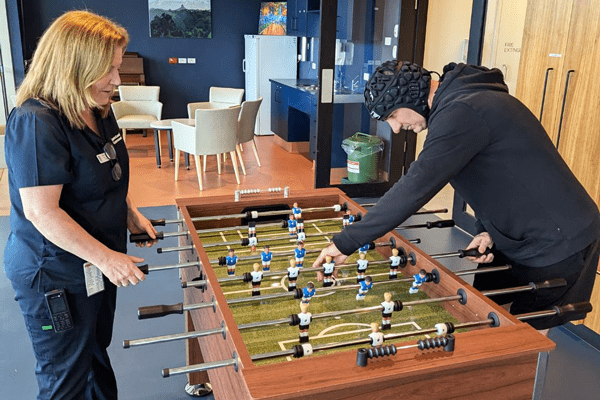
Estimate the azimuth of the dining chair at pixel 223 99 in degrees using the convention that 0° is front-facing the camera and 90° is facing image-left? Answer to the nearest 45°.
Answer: approximately 45°

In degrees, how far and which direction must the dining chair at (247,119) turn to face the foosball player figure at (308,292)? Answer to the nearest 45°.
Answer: approximately 135° to its left

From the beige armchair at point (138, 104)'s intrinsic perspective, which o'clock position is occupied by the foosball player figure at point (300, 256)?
The foosball player figure is roughly at 12 o'clock from the beige armchair.

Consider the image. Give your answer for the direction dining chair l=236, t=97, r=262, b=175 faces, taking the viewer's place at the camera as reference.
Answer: facing away from the viewer and to the left of the viewer

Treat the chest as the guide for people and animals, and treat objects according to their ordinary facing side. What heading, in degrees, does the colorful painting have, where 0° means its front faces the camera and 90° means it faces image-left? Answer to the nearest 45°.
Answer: approximately 0°

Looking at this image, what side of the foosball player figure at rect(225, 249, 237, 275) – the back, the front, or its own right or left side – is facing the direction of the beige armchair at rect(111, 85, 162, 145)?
back

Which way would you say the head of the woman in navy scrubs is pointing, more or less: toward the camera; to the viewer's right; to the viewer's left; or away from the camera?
to the viewer's right

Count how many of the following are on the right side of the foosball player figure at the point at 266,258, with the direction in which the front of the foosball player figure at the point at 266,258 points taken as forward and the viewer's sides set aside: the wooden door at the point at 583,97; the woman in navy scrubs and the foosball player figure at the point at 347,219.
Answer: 1

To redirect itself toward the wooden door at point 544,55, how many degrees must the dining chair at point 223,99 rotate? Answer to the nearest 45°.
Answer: approximately 90° to its left

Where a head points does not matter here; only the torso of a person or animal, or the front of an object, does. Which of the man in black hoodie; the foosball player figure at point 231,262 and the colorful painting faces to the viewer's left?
the man in black hoodie

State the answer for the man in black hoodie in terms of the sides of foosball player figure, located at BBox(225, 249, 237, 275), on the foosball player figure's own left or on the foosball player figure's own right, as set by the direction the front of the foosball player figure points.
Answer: on the foosball player figure's own left

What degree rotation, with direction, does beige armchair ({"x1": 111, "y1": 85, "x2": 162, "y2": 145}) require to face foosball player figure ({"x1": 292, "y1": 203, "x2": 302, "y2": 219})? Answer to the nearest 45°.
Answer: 0° — it already faces it
